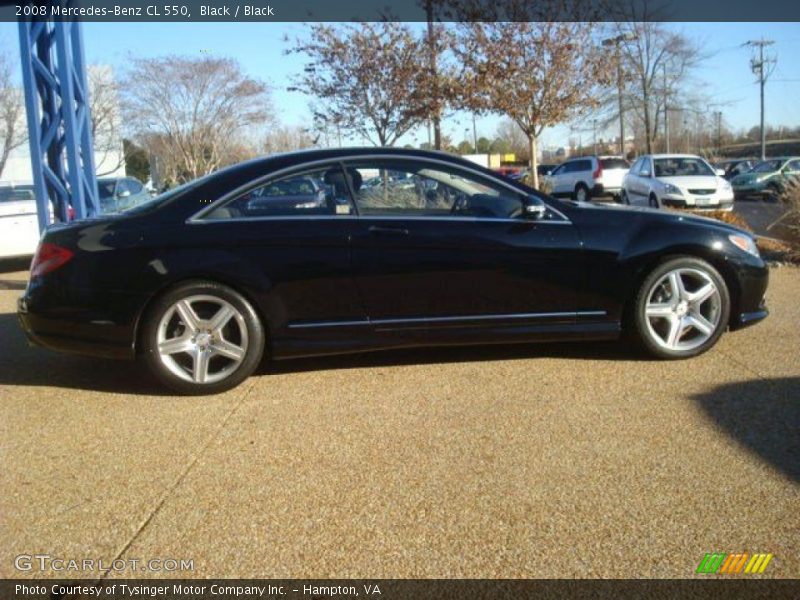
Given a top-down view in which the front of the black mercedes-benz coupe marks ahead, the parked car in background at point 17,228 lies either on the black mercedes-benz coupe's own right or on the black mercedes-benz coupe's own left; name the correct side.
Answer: on the black mercedes-benz coupe's own left

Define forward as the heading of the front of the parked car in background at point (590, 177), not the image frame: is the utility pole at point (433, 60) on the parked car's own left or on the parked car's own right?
on the parked car's own left

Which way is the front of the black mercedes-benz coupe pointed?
to the viewer's right

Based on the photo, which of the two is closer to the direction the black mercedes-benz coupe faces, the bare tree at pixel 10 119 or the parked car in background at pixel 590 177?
the parked car in background

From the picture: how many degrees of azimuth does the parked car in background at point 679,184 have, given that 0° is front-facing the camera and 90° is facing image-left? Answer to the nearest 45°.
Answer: approximately 315°

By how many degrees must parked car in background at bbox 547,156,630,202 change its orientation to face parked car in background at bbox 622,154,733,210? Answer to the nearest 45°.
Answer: approximately 135° to its left

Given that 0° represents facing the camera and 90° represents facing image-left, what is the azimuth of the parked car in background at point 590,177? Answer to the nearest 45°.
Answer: approximately 135°

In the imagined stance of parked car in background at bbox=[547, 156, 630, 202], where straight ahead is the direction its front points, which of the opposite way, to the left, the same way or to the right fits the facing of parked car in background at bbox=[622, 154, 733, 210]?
the opposite way

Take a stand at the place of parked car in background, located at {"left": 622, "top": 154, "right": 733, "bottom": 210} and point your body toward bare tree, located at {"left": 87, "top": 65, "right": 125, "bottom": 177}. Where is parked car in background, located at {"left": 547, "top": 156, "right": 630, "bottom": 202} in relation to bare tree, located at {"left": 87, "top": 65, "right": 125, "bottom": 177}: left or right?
right

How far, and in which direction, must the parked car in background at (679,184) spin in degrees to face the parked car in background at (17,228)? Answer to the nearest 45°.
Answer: approximately 90° to its right

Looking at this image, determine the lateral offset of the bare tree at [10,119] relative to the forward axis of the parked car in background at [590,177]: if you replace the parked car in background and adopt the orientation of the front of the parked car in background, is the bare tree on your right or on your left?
on your left

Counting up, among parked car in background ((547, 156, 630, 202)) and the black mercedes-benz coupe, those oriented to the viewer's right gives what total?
1

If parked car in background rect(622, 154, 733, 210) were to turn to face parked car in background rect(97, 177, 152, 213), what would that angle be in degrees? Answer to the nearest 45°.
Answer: approximately 90° to its right

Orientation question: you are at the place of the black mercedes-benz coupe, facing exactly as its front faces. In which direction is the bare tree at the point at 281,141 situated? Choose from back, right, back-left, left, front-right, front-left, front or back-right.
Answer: left
